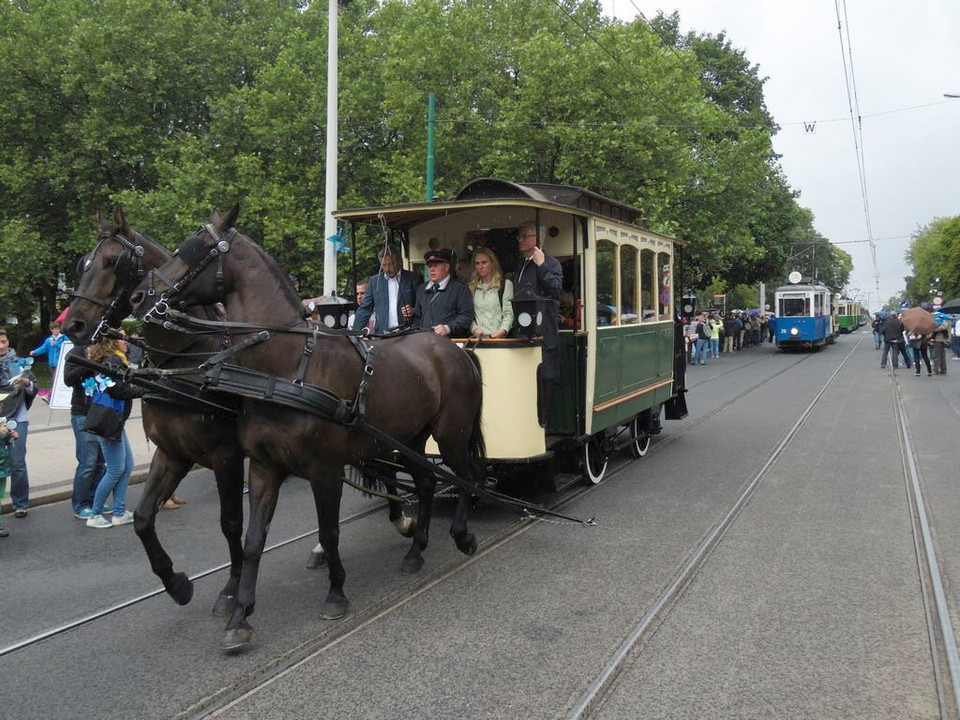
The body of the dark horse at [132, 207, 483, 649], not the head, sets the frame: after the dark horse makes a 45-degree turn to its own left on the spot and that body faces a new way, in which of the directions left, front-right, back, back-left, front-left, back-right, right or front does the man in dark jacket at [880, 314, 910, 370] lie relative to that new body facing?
back-left

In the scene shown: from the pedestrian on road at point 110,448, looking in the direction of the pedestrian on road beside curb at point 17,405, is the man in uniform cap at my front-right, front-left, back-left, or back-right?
back-right

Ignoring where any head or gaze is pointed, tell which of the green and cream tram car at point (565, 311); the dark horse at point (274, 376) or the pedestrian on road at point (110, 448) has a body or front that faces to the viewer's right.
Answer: the pedestrian on road

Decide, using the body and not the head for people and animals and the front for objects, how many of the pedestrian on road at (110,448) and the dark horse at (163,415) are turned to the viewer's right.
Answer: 1

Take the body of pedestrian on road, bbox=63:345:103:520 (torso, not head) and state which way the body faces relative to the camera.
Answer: to the viewer's right

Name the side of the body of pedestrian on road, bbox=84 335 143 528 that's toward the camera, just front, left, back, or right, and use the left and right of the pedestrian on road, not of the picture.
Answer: right

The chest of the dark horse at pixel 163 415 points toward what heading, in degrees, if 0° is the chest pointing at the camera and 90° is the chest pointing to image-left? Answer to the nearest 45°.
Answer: approximately 45°
